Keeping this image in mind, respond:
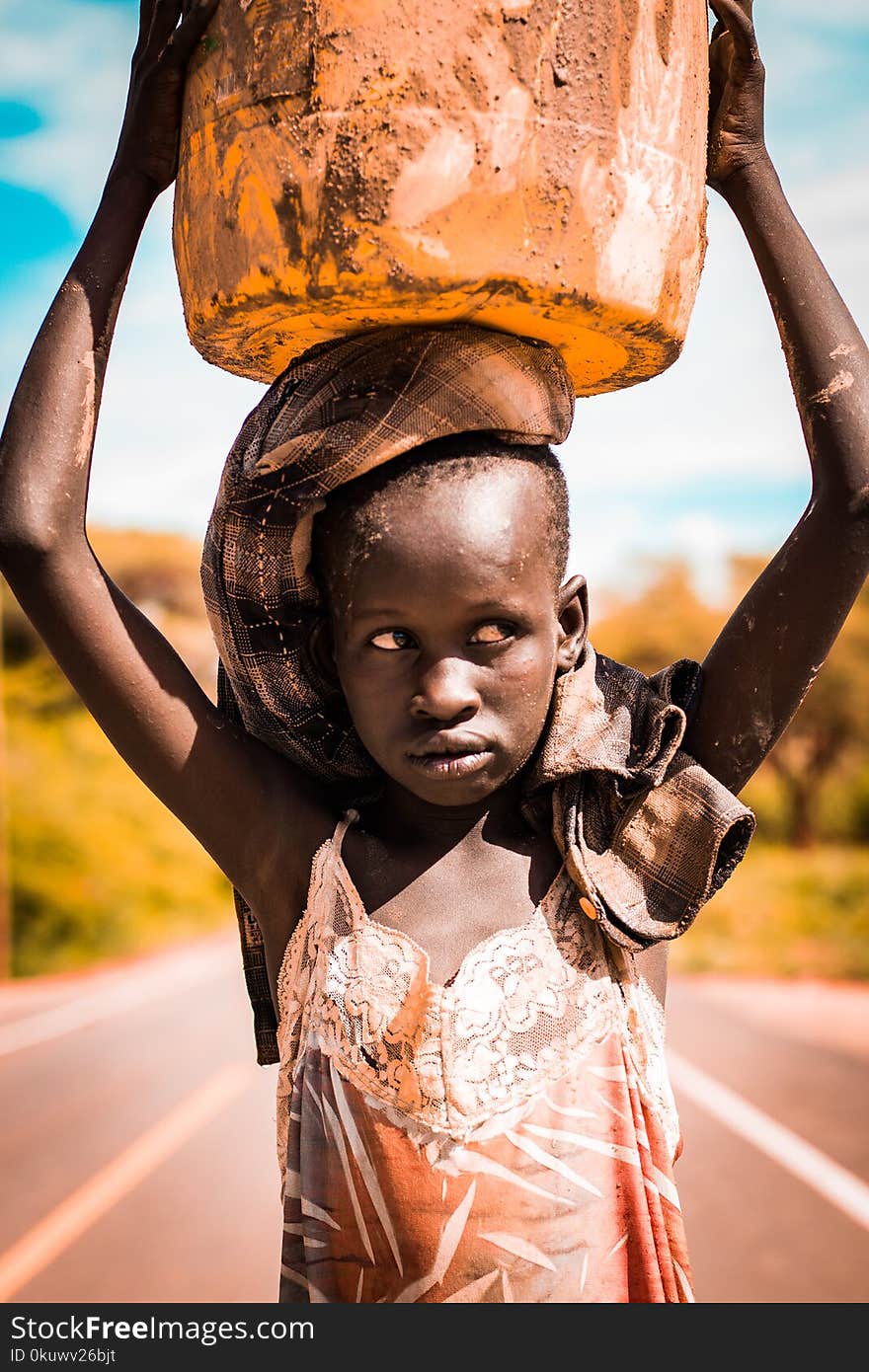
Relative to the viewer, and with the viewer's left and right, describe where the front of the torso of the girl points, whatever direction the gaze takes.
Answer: facing the viewer

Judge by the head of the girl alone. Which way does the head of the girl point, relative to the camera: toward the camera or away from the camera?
toward the camera
